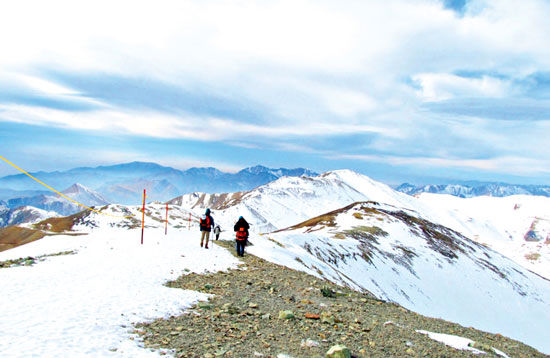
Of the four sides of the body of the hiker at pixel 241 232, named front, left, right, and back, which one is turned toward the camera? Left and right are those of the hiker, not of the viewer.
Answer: back
